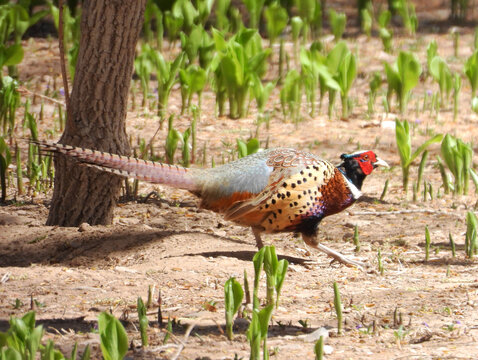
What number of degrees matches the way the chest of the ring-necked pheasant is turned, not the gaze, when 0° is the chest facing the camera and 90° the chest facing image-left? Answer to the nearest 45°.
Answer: approximately 270°

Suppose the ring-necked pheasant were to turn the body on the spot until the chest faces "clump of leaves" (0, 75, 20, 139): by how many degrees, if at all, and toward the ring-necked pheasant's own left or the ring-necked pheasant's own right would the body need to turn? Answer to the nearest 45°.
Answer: approximately 135° to the ring-necked pheasant's own left

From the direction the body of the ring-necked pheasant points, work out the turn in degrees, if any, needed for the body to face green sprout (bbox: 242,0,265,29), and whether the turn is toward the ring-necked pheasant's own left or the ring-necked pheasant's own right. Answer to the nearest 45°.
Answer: approximately 90° to the ring-necked pheasant's own left

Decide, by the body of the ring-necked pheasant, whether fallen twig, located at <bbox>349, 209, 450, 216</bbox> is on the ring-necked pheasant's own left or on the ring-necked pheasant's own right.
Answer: on the ring-necked pheasant's own left

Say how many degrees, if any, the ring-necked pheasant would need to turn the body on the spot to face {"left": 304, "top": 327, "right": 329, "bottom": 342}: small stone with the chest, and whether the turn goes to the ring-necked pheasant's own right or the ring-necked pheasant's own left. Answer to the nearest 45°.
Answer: approximately 90° to the ring-necked pheasant's own right

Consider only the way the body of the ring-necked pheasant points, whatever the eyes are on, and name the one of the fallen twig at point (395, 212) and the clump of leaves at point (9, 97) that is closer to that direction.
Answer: the fallen twig

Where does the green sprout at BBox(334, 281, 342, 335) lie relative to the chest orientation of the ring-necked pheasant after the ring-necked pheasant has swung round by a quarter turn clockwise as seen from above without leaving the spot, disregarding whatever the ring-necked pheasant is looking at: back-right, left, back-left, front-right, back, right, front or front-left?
front

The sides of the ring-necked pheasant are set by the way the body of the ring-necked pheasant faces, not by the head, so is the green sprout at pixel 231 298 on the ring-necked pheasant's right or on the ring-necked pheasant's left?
on the ring-necked pheasant's right

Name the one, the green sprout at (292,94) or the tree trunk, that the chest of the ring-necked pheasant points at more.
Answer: the green sprout

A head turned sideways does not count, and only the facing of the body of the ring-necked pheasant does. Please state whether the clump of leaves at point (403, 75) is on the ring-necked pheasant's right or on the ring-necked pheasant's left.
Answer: on the ring-necked pheasant's left
